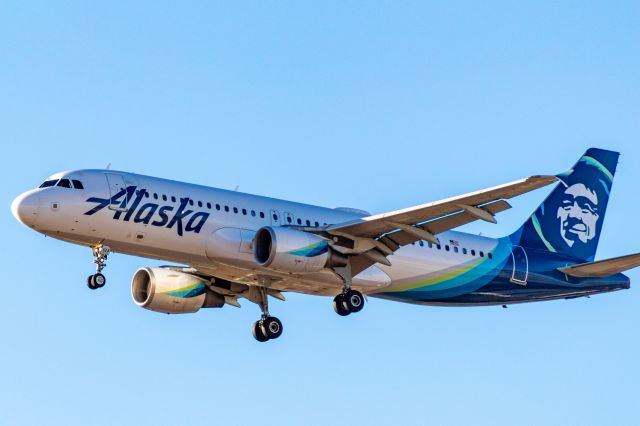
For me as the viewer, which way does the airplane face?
facing the viewer and to the left of the viewer
